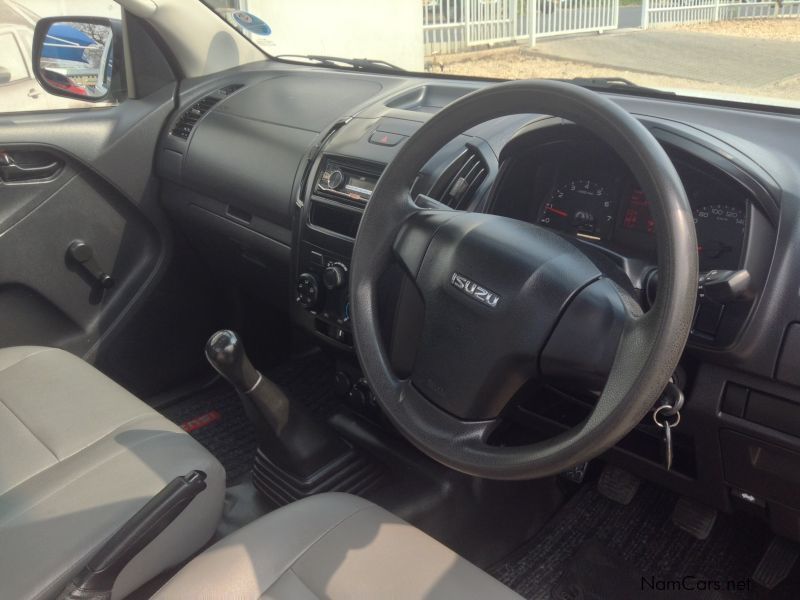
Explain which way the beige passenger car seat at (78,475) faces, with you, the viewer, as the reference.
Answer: facing away from the viewer and to the right of the viewer

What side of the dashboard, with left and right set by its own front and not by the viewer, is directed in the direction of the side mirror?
right

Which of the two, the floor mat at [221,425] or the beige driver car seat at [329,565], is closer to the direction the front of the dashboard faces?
the beige driver car seat

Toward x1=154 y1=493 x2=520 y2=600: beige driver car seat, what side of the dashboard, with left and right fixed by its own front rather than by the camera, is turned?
front

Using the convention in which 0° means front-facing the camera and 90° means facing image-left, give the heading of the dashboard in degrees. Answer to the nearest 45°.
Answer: approximately 45°

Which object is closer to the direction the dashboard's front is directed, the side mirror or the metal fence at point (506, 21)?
the side mirror

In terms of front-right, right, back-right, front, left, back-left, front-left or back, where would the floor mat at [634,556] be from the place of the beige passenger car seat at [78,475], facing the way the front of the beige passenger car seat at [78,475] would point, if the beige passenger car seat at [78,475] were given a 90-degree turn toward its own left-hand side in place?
back-right

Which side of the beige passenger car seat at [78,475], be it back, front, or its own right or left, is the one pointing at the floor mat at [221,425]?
front

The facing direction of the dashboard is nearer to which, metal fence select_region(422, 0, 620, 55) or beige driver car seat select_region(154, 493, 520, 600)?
the beige driver car seat

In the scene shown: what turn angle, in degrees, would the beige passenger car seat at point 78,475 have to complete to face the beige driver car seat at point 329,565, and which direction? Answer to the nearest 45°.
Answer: approximately 90° to its right
